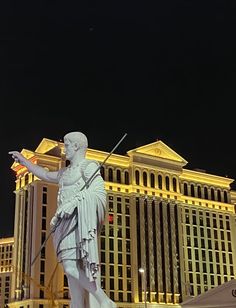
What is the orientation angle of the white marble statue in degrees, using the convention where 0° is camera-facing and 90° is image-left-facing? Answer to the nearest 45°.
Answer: approximately 45°
